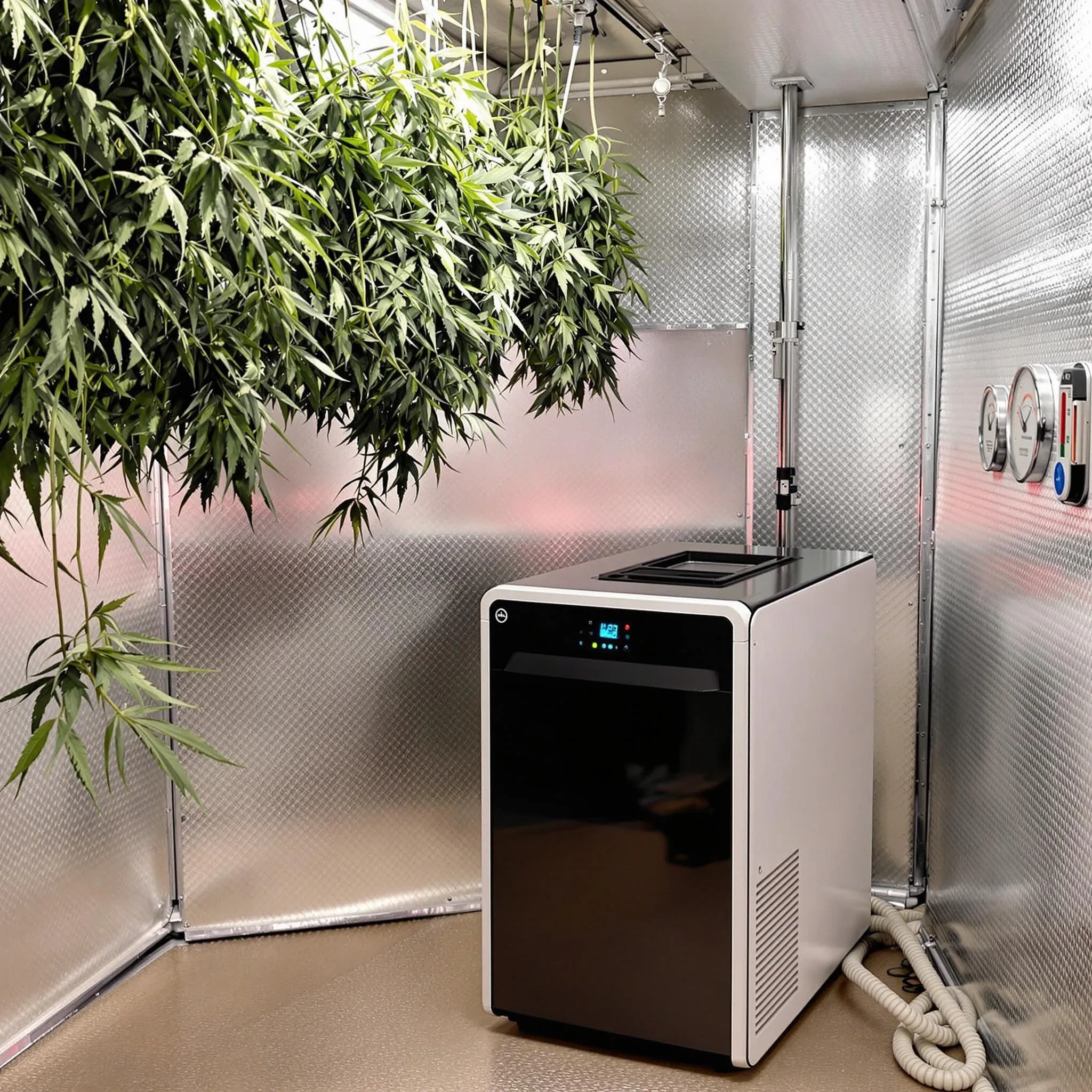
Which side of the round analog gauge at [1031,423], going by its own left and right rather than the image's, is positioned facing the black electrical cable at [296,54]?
front

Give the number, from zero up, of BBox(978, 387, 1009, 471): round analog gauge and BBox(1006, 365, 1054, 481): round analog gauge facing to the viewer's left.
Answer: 2

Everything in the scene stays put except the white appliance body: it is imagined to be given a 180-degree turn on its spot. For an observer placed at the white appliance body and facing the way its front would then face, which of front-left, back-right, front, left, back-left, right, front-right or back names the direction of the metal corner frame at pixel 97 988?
back-left

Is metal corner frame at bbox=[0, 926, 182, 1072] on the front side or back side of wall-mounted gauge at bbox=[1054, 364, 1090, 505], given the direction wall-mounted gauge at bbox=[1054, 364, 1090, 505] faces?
on the front side

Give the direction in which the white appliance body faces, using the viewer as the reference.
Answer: facing the viewer and to the left of the viewer

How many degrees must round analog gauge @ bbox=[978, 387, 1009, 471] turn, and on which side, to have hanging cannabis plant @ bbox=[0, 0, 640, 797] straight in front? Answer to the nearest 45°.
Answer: approximately 45° to its left

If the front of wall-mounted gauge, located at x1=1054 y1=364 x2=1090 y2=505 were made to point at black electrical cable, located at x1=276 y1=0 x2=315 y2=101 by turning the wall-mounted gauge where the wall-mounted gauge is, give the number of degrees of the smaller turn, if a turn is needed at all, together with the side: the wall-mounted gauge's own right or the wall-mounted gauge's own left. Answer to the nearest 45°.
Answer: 0° — it already faces it

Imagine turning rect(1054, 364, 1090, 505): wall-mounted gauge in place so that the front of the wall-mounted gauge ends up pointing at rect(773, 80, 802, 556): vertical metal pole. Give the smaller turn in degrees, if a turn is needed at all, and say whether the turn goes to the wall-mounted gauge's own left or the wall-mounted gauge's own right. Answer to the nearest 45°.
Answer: approximately 45° to the wall-mounted gauge's own right

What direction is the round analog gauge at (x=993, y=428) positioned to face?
to the viewer's left

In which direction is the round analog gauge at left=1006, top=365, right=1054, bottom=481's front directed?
to the viewer's left

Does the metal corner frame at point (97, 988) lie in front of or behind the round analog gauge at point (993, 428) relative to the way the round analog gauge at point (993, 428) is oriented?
in front

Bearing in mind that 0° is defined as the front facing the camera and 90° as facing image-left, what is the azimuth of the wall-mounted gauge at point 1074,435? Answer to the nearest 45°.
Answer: approximately 90°

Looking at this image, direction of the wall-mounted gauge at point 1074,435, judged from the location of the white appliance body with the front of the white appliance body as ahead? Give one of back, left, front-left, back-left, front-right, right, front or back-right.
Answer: left

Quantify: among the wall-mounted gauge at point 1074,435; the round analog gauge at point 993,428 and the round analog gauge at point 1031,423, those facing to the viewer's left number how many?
3

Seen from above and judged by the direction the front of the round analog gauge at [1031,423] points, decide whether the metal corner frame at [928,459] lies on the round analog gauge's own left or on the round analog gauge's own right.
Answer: on the round analog gauge's own right
